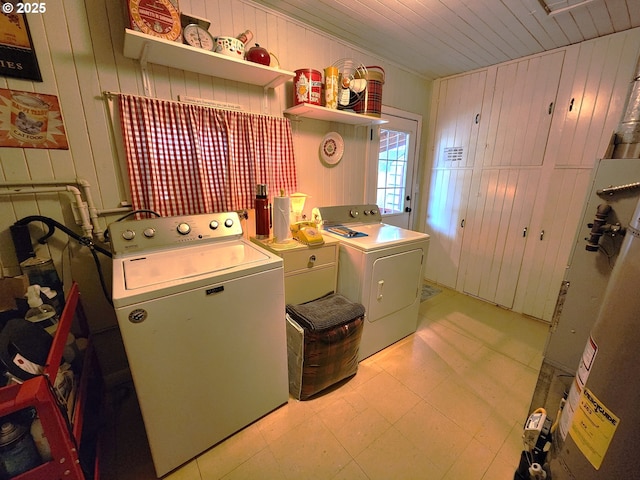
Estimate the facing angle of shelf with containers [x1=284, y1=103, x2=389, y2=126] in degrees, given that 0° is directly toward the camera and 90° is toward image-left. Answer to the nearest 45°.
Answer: approximately 315°

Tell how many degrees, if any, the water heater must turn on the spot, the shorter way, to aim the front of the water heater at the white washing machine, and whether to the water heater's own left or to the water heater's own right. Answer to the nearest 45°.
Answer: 0° — it already faces it

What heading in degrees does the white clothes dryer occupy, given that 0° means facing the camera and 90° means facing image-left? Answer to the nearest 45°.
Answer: approximately 315°

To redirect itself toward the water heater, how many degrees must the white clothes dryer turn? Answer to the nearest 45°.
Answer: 0° — it already faces it

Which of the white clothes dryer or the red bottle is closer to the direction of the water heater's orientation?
the red bottle

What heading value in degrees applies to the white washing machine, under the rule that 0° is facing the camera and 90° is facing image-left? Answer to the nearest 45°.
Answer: approximately 315°

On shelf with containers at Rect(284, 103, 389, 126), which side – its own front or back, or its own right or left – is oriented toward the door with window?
left

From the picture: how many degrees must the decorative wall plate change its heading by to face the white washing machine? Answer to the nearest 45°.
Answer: approximately 90° to its right
